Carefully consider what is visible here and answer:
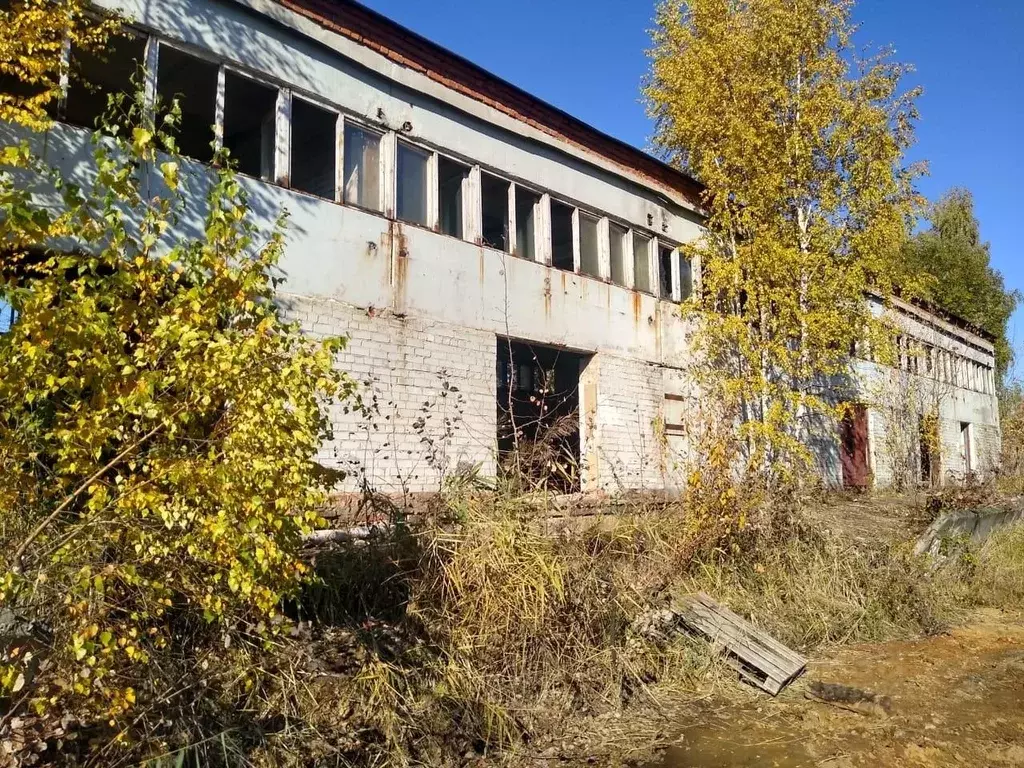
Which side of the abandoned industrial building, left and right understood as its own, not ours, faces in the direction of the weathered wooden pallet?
front

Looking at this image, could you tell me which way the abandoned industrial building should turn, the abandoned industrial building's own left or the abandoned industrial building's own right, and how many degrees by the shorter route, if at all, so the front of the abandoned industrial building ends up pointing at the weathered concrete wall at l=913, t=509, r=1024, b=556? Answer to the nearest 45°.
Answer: approximately 45° to the abandoned industrial building's own left

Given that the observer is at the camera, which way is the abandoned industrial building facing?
facing the viewer and to the right of the viewer
